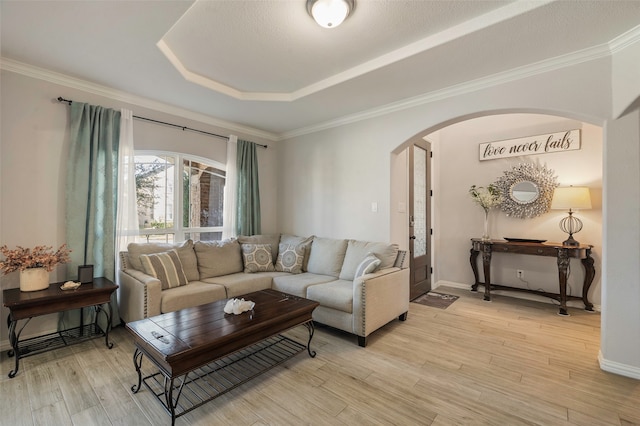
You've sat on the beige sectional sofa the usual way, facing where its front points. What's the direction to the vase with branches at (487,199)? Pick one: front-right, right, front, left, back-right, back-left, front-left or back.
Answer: left

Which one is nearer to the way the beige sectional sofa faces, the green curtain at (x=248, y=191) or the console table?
the console table

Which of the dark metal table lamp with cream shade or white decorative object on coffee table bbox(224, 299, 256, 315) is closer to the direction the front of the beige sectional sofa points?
the white decorative object on coffee table

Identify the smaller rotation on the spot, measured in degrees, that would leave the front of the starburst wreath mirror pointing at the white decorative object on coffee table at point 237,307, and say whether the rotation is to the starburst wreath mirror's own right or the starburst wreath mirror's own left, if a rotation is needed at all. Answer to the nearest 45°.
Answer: approximately 45° to the starburst wreath mirror's own right

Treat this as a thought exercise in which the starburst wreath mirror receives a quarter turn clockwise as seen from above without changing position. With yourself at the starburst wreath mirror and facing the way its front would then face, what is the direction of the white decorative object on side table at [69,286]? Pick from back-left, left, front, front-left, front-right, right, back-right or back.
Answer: front-left

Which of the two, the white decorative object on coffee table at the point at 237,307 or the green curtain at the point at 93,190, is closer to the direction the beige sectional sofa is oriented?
the white decorative object on coffee table

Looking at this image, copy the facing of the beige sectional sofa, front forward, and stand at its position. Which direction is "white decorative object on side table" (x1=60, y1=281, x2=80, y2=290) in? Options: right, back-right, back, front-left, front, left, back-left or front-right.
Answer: right

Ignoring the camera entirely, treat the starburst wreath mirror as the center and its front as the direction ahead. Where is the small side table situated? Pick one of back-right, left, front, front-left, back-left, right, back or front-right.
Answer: front-right

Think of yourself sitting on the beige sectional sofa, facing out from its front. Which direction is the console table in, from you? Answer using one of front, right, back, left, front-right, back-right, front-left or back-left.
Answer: left

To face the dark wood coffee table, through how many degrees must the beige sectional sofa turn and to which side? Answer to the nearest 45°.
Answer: approximately 45° to its right

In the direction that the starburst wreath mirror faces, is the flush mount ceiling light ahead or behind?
ahead

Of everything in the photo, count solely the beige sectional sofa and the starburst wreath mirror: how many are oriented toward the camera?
2

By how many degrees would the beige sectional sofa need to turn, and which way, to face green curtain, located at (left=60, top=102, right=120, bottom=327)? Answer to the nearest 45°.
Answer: approximately 90° to its right

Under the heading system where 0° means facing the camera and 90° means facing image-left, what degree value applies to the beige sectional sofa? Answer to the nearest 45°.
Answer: approximately 0°

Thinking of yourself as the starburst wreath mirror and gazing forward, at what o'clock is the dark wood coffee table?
The dark wood coffee table is roughly at 1 o'clock from the starburst wreath mirror.

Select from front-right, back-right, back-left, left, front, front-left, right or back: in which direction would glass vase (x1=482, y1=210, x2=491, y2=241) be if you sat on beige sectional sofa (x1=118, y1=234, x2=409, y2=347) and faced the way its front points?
left

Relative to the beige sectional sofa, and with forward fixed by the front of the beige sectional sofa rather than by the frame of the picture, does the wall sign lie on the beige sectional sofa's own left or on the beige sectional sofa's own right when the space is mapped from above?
on the beige sectional sofa's own left
